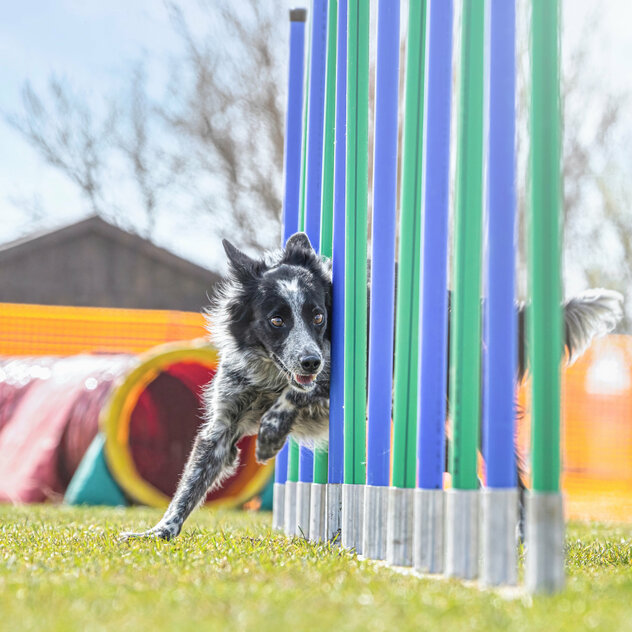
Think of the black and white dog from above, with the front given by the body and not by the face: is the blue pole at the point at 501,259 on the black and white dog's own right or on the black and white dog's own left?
on the black and white dog's own left

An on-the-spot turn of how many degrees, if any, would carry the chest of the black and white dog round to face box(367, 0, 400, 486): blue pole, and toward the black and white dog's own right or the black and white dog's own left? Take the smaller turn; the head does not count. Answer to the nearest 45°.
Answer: approximately 90° to the black and white dog's own left

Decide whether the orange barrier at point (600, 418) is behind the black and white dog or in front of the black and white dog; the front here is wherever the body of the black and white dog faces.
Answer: behind

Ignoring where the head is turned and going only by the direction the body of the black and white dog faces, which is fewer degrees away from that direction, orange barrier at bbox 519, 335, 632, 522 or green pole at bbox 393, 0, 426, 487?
the green pole

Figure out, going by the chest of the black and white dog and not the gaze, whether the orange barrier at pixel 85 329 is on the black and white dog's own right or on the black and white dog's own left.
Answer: on the black and white dog's own right

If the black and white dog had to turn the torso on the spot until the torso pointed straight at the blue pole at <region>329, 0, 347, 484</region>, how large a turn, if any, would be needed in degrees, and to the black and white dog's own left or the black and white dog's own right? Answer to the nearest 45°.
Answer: approximately 90° to the black and white dog's own left

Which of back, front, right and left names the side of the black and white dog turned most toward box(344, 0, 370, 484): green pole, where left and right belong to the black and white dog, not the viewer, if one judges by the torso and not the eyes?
left

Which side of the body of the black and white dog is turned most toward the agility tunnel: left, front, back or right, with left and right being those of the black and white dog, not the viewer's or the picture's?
right

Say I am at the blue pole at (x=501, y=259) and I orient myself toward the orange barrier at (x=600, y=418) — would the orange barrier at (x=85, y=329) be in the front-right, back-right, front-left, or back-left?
front-left

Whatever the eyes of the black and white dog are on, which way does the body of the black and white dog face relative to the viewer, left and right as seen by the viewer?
facing the viewer and to the left of the viewer
